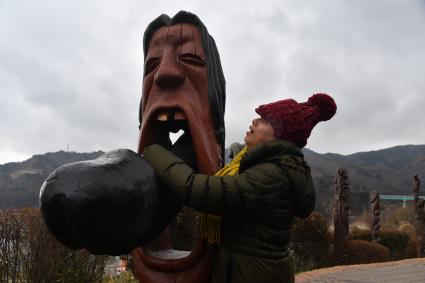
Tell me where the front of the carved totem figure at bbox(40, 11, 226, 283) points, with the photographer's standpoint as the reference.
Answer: facing the viewer and to the left of the viewer

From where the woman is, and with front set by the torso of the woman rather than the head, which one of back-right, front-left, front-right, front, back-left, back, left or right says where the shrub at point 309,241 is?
right

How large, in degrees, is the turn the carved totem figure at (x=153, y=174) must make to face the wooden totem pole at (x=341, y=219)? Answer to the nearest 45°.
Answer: approximately 180°

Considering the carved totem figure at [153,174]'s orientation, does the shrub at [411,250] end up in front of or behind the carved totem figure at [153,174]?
behind

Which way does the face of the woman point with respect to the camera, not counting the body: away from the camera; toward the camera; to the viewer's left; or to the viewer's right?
to the viewer's left

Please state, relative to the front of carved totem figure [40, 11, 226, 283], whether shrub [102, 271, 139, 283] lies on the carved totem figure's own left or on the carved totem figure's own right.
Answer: on the carved totem figure's own right

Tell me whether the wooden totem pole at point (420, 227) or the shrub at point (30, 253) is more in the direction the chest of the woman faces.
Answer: the shrub

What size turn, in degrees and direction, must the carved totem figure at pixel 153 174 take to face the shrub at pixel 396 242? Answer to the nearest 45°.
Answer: approximately 180°

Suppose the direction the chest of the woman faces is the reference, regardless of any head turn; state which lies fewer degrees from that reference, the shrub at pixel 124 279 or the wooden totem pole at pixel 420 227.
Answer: the shrub

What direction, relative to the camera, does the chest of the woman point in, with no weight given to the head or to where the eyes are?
to the viewer's left
